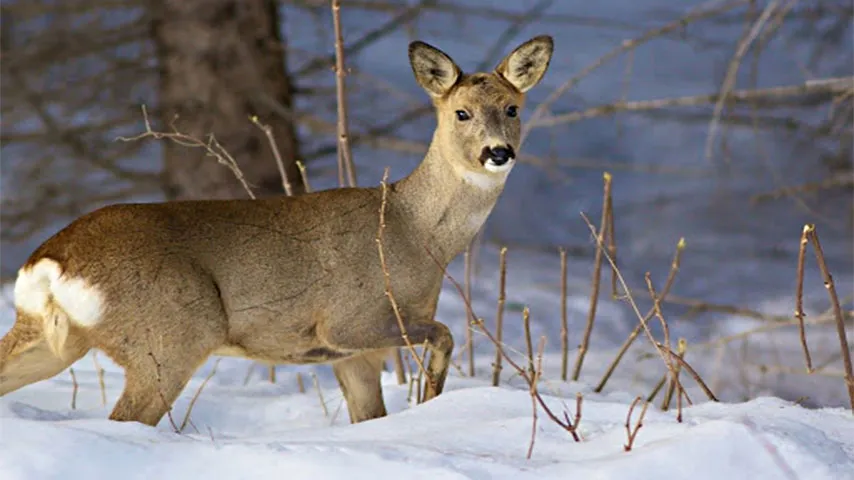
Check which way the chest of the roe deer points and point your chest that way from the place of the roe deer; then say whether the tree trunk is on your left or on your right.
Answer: on your left

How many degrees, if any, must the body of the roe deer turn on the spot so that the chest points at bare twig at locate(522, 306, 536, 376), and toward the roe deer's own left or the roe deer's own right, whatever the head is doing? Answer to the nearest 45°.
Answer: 0° — it already faces it

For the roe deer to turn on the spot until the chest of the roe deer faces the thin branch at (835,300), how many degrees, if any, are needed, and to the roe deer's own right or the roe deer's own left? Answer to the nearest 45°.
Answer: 0° — it already faces it

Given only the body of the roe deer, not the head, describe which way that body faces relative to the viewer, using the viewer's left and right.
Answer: facing to the right of the viewer

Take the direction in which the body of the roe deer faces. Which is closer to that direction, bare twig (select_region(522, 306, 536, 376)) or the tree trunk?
the bare twig
